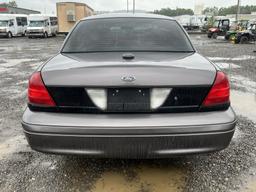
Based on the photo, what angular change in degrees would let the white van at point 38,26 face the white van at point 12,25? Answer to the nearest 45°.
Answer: approximately 90° to its right

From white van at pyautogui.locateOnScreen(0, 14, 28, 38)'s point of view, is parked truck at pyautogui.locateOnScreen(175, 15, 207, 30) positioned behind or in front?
behind

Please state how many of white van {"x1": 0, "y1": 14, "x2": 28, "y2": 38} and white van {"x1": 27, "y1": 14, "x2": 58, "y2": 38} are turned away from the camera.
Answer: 0

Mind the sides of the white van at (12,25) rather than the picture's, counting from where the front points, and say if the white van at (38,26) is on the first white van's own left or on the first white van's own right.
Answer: on the first white van's own left

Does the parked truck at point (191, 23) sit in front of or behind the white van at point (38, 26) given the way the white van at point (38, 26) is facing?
behind

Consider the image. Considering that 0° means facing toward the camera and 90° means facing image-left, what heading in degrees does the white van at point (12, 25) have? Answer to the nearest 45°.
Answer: approximately 45°
